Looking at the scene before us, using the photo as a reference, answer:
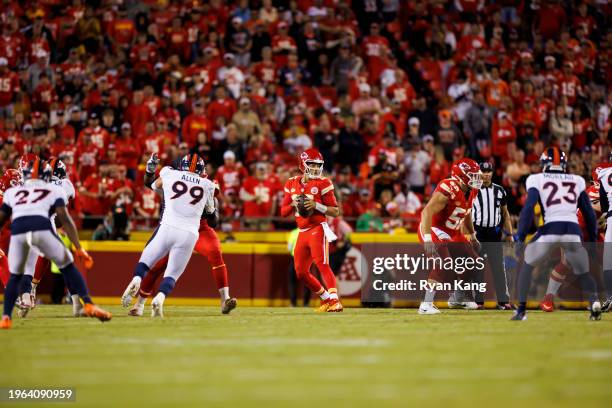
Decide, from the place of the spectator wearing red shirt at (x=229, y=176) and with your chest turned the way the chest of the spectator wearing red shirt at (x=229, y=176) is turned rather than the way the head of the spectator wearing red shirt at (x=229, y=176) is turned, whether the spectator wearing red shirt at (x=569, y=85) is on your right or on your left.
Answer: on your left

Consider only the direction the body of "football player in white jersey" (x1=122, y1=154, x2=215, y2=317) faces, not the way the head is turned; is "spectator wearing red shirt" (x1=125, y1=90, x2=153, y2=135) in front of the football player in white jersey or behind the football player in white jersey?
in front

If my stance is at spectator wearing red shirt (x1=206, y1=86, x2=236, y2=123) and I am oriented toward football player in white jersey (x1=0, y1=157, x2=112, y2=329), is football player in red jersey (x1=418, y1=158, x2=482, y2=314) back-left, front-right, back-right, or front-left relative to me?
front-left

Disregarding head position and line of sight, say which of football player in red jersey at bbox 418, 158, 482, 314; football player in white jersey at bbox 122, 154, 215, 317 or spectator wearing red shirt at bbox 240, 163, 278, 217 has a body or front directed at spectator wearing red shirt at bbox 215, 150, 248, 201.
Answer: the football player in white jersey

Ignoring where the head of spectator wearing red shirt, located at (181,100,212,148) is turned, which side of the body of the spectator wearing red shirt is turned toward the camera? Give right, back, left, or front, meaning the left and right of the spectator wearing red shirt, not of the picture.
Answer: front

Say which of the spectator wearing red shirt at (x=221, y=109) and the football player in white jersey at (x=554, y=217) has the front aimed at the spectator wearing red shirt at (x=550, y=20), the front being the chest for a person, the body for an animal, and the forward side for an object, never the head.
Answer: the football player in white jersey

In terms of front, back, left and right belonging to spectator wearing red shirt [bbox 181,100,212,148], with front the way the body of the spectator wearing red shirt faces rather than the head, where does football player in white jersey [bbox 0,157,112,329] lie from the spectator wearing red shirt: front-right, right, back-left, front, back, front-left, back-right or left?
front

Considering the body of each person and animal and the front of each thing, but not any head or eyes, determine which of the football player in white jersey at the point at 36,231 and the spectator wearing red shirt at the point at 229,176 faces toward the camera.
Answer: the spectator wearing red shirt

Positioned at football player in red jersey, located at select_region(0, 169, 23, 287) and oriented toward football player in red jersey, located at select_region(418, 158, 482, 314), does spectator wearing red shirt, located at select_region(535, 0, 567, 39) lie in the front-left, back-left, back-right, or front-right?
front-left

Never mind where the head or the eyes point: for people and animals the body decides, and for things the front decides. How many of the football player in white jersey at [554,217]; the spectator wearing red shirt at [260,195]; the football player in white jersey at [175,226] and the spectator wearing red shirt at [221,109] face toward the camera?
2

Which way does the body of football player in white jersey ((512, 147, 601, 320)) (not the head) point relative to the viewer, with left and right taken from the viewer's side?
facing away from the viewer

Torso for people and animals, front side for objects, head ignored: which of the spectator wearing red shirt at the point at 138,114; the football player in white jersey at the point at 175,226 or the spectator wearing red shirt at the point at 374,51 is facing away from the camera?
the football player in white jersey

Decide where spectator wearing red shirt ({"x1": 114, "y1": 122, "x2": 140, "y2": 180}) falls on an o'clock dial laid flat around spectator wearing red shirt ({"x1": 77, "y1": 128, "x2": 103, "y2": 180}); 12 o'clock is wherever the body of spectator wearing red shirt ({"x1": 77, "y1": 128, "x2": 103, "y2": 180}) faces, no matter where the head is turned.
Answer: spectator wearing red shirt ({"x1": 114, "y1": 122, "x2": 140, "y2": 180}) is roughly at 9 o'clock from spectator wearing red shirt ({"x1": 77, "y1": 128, "x2": 103, "y2": 180}).

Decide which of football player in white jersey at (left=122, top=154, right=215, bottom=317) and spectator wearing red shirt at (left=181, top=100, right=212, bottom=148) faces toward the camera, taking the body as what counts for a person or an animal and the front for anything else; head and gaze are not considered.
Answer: the spectator wearing red shirt

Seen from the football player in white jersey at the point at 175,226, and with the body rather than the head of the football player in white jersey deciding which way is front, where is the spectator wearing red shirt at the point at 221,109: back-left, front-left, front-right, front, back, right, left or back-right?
front

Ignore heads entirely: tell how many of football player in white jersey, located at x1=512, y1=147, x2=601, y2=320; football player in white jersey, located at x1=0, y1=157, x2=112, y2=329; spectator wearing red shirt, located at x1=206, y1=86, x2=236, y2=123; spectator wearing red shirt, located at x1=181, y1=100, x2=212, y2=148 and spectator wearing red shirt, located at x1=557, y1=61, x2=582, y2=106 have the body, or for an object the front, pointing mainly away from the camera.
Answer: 2

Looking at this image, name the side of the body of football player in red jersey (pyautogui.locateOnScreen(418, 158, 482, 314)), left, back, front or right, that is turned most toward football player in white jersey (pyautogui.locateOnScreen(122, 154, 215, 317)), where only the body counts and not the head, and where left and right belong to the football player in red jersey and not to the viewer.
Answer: right
